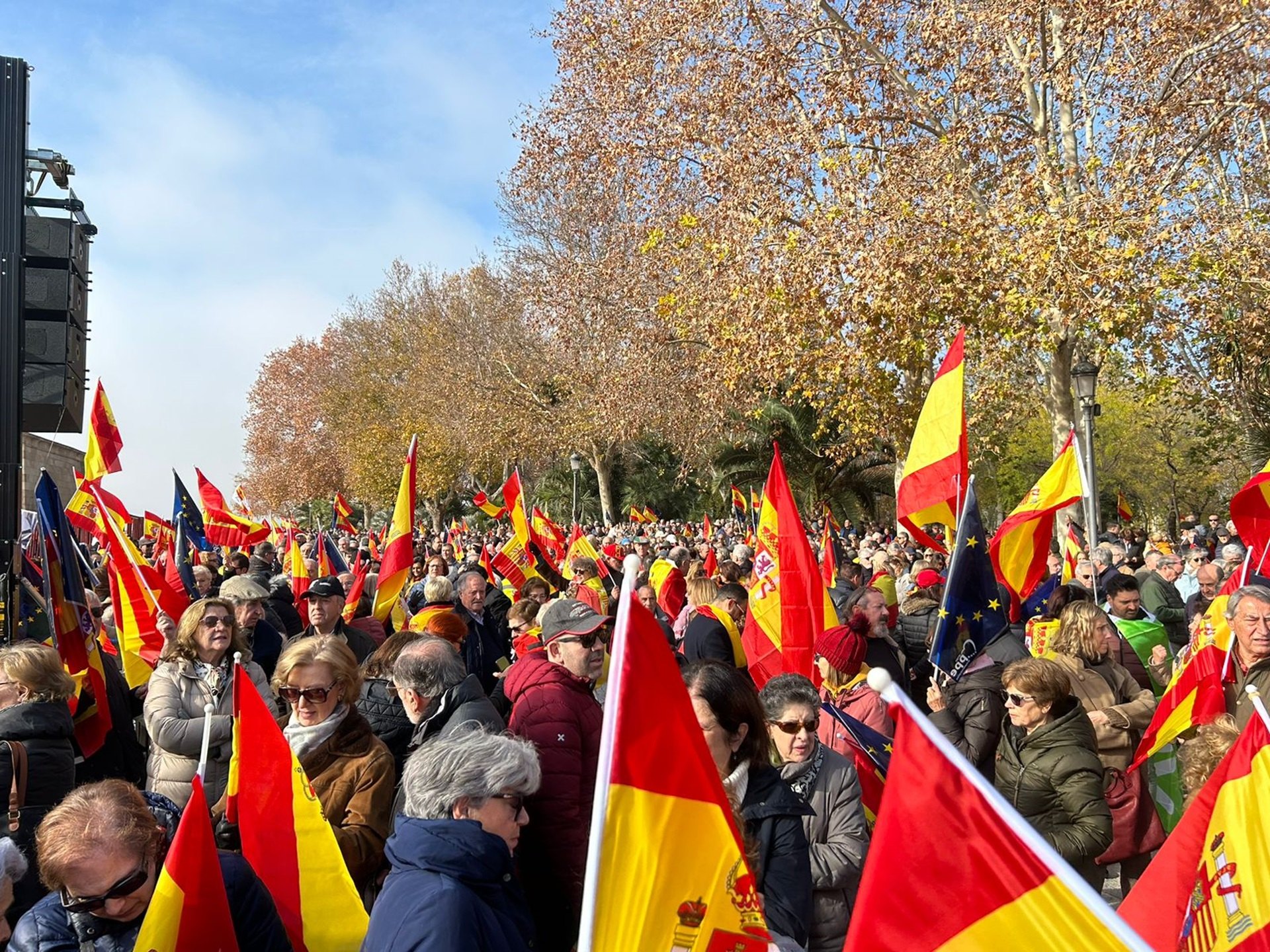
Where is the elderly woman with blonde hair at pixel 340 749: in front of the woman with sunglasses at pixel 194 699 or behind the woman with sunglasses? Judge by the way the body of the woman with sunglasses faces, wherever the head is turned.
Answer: in front

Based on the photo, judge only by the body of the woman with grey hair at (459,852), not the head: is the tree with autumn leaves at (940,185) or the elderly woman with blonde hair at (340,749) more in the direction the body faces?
the tree with autumn leaves

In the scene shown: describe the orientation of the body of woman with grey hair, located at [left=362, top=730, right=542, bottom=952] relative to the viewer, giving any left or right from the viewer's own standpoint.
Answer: facing to the right of the viewer

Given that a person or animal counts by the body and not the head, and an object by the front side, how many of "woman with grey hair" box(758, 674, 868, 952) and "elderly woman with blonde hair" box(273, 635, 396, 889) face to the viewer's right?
0

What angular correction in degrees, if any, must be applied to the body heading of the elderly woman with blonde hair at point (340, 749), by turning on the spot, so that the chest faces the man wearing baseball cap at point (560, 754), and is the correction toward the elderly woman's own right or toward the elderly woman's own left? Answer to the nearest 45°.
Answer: approximately 90° to the elderly woman's own left

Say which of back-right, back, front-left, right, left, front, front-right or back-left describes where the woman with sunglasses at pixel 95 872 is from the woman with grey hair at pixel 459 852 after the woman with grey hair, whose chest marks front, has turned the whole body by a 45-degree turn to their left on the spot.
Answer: back-left

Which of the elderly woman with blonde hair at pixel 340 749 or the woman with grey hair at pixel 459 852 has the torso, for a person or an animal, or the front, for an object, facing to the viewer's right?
the woman with grey hair
